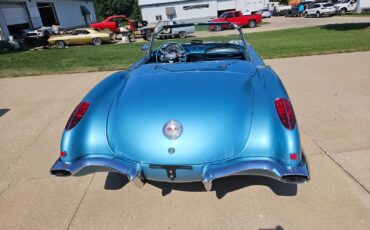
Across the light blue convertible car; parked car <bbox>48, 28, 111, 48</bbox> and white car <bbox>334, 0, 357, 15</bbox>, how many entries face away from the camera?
1

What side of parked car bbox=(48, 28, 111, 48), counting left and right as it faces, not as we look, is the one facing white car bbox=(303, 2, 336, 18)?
back

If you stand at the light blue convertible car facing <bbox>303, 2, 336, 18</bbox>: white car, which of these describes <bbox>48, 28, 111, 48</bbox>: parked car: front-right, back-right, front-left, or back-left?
front-left

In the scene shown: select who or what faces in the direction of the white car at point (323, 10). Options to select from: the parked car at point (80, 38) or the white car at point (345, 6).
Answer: the white car at point (345, 6)

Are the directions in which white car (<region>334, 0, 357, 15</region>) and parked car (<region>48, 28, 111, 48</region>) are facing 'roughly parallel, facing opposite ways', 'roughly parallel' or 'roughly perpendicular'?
roughly parallel

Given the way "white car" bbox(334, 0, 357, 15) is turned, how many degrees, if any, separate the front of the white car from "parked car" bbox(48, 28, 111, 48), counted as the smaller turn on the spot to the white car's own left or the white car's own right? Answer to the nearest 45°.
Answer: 0° — it already faces it

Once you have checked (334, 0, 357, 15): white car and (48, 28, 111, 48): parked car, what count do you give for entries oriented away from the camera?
0

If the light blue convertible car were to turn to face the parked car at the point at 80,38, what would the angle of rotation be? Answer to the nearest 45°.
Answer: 0° — it already faces it

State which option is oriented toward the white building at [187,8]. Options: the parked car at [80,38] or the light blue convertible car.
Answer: the light blue convertible car

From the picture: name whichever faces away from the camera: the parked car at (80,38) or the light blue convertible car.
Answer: the light blue convertible car

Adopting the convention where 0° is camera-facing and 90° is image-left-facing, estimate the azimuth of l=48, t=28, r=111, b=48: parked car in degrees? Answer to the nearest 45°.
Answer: approximately 90°

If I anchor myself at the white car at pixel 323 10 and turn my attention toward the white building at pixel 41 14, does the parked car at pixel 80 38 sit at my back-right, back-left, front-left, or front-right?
front-left

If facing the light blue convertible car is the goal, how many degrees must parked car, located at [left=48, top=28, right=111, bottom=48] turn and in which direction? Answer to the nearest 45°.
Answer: approximately 90° to its left

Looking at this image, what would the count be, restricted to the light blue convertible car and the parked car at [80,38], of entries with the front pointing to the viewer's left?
1

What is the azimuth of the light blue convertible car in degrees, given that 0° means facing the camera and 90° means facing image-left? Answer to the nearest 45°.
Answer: approximately 180°

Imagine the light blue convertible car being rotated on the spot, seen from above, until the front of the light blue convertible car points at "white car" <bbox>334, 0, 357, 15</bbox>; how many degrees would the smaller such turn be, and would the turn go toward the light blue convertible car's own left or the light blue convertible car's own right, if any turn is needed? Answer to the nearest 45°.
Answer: approximately 45° to the light blue convertible car's own right
